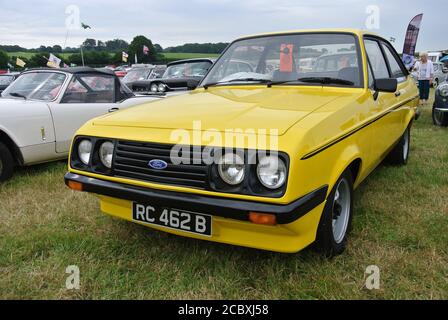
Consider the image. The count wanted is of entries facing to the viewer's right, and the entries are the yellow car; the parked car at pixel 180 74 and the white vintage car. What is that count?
0

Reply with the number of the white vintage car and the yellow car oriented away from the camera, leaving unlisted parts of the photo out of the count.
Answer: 0

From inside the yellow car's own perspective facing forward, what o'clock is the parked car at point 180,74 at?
The parked car is roughly at 4 o'clock from the yellow car.

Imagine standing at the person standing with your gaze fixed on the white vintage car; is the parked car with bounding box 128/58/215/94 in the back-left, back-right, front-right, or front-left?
front-right

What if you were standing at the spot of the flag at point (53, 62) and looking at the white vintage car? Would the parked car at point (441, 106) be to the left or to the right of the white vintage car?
left

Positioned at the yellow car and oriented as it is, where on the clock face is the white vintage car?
The white vintage car is roughly at 3 o'clock from the yellow car.

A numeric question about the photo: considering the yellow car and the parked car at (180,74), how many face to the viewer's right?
0

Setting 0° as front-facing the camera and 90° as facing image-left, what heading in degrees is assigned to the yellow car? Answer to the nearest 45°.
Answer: approximately 45°

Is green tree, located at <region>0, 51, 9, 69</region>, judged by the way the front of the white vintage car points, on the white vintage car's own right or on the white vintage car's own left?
on the white vintage car's own right

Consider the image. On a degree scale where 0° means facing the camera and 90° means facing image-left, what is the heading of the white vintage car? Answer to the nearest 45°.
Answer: approximately 45°

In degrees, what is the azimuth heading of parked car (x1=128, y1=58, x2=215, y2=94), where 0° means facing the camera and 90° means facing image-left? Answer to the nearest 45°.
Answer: approximately 45°

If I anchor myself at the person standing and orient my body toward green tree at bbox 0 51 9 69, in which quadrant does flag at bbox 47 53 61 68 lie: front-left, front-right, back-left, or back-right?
front-left

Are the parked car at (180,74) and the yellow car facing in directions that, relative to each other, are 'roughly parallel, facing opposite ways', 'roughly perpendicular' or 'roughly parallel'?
roughly parallel
